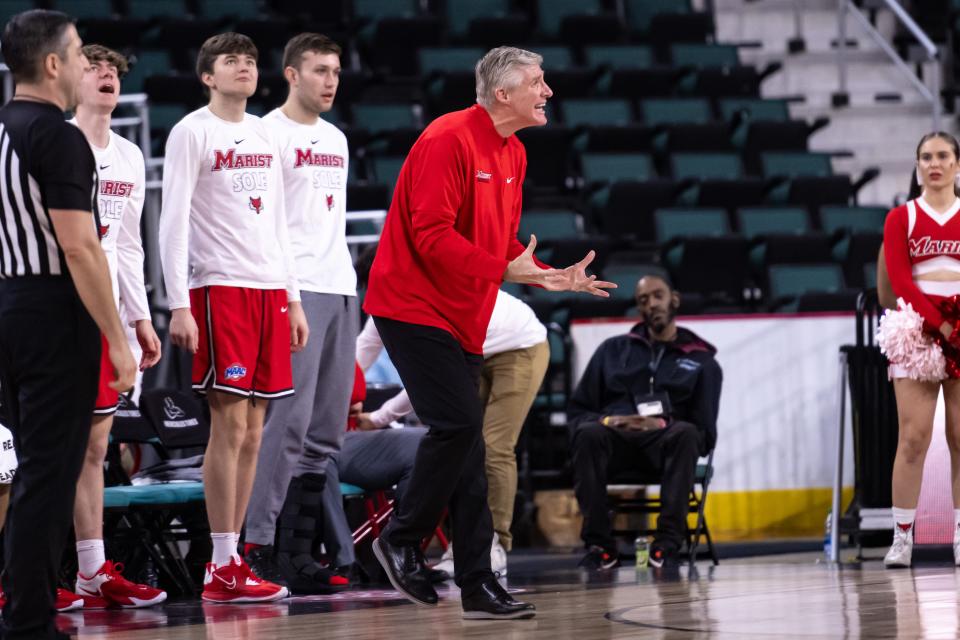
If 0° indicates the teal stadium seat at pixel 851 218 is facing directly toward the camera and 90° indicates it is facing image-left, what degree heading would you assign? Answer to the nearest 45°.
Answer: approximately 0°

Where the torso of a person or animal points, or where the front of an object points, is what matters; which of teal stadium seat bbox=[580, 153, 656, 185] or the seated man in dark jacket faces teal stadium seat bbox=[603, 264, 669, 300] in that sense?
teal stadium seat bbox=[580, 153, 656, 185]

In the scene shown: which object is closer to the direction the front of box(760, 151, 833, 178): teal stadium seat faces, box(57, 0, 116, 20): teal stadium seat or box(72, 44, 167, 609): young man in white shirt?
the young man in white shirt

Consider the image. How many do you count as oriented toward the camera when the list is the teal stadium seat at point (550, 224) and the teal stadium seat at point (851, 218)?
2

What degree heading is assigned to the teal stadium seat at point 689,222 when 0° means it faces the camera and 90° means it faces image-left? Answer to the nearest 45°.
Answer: approximately 0°

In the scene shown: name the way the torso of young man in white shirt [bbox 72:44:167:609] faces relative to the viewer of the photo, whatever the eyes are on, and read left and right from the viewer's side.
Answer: facing the viewer and to the right of the viewer

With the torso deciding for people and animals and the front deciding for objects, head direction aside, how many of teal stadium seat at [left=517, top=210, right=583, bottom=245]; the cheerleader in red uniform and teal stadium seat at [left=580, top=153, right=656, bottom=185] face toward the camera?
3

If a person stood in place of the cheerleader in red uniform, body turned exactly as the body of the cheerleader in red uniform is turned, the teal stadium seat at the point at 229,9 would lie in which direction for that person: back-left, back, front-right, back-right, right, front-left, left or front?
back-right

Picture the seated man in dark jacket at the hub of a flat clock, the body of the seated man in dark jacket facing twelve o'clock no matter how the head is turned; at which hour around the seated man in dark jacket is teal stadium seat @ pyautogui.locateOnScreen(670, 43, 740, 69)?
The teal stadium seat is roughly at 6 o'clock from the seated man in dark jacket.

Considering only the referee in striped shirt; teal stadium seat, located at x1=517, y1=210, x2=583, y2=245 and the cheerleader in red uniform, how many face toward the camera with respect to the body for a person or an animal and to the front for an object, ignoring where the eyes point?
2

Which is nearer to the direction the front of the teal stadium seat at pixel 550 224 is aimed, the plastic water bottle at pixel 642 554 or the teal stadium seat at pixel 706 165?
the plastic water bottle

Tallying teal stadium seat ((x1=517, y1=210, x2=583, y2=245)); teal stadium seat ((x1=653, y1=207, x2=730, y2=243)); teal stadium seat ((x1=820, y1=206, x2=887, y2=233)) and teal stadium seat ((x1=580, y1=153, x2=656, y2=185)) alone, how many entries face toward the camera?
4

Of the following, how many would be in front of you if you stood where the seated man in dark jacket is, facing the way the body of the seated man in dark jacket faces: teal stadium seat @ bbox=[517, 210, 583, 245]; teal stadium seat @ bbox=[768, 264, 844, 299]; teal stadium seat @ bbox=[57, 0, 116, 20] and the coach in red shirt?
1

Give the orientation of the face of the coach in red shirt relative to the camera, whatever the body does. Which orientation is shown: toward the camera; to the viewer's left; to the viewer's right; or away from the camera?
to the viewer's right
